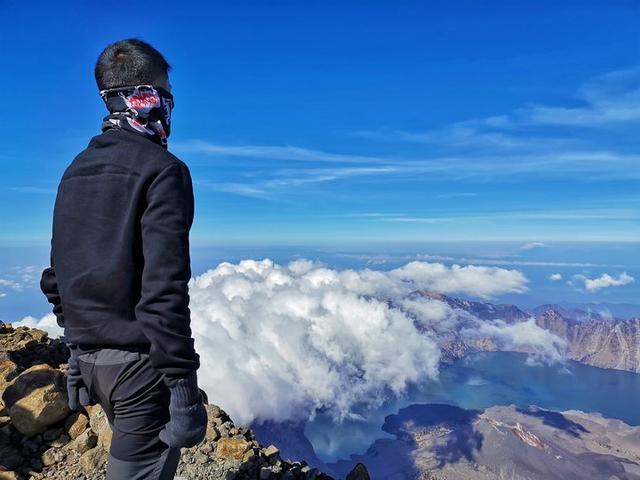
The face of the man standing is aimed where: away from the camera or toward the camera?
away from the camera

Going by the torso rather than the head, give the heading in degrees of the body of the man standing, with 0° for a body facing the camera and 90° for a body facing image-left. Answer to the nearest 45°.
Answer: approximately 225°
